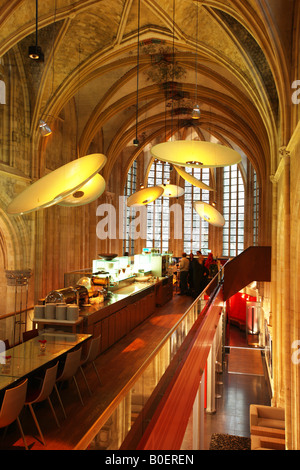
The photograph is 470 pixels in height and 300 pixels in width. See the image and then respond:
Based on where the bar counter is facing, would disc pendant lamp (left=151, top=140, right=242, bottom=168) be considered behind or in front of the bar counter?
in front

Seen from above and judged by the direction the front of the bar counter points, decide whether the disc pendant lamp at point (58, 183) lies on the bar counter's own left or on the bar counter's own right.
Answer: on the bar counter's own right

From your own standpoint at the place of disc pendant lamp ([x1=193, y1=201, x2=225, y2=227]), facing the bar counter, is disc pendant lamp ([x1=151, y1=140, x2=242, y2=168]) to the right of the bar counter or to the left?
left

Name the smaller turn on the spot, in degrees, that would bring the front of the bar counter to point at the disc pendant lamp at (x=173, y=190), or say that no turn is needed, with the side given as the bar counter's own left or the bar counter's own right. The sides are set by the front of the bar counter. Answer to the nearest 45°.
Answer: approximately 135° to the bar counter's own left

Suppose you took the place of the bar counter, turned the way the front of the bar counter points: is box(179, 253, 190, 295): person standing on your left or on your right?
on your left

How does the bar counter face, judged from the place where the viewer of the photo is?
facing the viewer and to the right of the viewer
